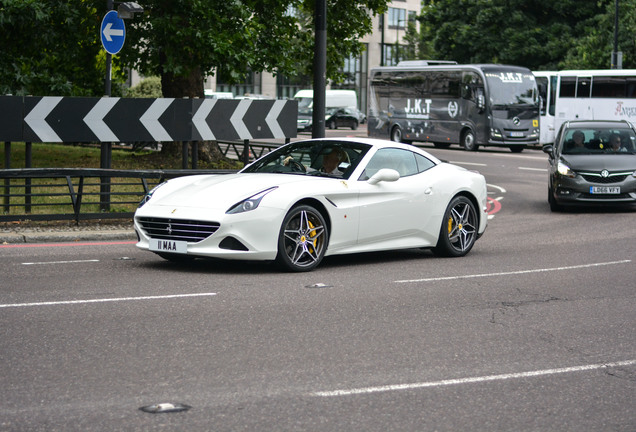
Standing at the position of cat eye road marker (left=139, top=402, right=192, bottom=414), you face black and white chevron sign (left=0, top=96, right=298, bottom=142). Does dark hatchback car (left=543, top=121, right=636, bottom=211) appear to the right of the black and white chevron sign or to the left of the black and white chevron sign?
right

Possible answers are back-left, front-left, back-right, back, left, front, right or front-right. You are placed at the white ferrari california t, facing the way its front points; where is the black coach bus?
back-right

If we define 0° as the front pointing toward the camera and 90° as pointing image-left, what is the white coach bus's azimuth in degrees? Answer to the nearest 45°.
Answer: approximately 90°

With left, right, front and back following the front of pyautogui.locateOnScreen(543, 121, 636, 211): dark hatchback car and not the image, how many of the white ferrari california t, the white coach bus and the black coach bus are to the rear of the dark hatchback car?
2

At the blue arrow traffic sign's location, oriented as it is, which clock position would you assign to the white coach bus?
The white coach bus is roughly at 9 o'clock from the blue arrow traffic sign.

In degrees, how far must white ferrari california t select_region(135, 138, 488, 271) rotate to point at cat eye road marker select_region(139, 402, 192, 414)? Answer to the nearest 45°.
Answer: approximately 45° to its left

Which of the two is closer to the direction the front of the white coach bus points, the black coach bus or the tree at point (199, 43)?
the black coach bus

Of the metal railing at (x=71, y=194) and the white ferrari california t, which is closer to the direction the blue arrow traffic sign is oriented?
the white ferrari california t

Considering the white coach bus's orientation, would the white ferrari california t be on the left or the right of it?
on its left
